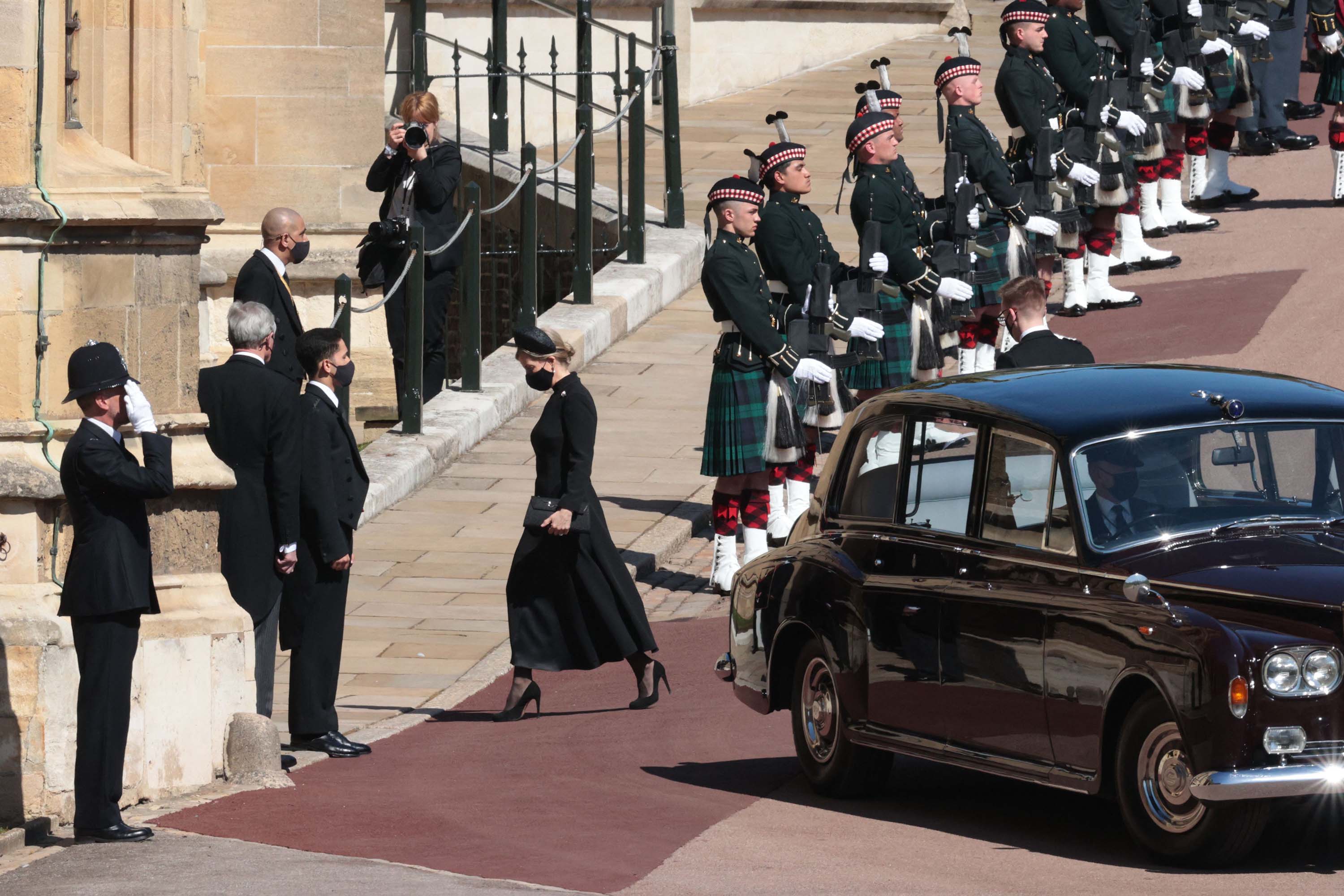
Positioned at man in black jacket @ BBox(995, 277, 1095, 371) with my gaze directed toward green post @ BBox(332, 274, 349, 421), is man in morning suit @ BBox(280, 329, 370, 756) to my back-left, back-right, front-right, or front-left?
front-left

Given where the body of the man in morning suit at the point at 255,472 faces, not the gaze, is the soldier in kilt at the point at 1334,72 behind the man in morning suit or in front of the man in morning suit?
in front

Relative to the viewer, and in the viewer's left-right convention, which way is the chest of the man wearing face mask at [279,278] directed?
facing to the right of the viewer

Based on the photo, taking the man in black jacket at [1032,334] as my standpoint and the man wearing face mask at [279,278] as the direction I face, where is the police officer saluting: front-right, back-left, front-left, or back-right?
front-left

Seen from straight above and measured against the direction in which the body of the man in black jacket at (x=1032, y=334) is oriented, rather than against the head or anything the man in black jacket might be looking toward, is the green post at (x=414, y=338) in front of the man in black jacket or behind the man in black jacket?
in front

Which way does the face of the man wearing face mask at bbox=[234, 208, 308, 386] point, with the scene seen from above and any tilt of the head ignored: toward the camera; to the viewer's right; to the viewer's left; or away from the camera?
to the viewer's right

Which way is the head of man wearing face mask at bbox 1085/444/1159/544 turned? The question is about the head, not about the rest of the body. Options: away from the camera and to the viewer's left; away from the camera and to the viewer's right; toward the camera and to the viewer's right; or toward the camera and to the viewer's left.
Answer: toward the camera and to the viewer's right

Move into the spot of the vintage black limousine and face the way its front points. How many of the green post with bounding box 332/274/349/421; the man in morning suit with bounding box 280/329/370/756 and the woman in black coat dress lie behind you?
3

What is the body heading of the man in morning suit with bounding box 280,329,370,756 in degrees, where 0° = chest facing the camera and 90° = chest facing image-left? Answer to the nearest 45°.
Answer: approximately 270°

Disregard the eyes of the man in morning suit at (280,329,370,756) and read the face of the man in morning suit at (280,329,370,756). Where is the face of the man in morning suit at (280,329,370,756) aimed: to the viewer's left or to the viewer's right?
to the viewer's right

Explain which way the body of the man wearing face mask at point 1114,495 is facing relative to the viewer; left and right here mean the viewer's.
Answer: facing the viewer and to the right of the viewer

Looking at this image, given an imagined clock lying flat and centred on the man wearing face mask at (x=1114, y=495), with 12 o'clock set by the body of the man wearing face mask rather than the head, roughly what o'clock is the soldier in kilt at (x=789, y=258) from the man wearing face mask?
The soldier in kilt is roughly at 7 o'clock from the man wearing face mask.

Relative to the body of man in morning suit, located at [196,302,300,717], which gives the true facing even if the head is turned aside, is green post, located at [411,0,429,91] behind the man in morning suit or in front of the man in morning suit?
in front

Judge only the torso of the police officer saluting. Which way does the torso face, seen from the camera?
to the viewer's right
